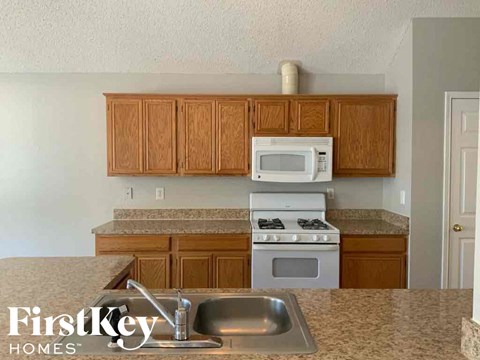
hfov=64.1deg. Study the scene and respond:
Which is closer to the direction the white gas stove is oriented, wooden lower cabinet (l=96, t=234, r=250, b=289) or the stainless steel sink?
the stainless steel sink

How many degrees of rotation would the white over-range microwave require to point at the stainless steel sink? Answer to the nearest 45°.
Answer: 0° — it already faces it

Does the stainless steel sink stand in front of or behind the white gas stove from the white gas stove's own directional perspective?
in front

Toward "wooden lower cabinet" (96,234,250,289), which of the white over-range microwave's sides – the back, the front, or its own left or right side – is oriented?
right

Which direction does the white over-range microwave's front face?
toward the camera

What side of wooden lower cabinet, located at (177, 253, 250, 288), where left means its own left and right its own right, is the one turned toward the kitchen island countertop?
front

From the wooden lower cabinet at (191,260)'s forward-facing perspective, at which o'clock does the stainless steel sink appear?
The stainless steel sink is roughly at 12 o'clock from the wooden lower cabinet.

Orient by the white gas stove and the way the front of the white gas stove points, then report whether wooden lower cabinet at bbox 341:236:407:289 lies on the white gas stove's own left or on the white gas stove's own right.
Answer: on the white gas stove's own left

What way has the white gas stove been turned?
toward the camera

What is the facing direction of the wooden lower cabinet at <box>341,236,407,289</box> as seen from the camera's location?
facing the viewer

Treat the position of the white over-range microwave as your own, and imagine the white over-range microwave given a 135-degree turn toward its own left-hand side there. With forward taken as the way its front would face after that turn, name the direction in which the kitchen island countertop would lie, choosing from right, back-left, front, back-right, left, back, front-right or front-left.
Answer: back-right
